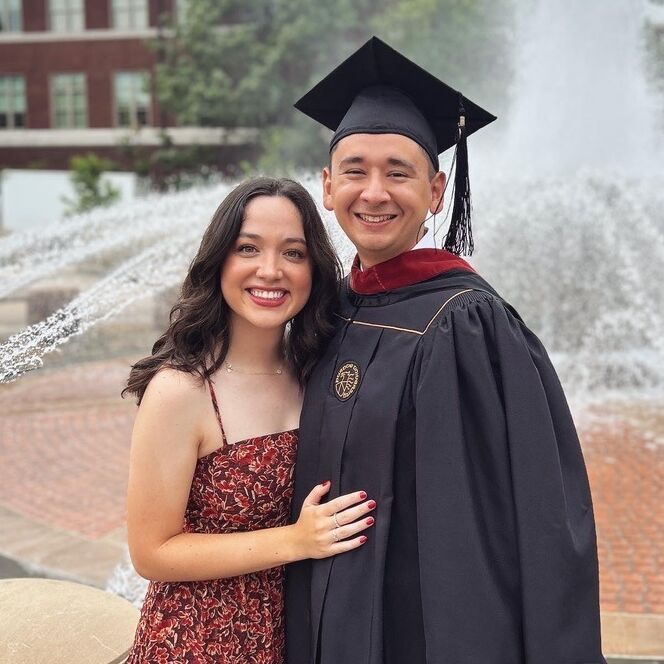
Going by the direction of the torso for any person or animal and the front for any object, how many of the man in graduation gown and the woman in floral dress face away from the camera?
0

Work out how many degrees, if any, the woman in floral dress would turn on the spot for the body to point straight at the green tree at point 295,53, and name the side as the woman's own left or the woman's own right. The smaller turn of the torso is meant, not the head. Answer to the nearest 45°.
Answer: approximately 135° to the woman's own left

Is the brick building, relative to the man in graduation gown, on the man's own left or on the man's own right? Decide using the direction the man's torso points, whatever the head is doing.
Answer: on the man's own right

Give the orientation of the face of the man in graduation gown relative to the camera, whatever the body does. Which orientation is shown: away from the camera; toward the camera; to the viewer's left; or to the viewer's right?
toward the camera

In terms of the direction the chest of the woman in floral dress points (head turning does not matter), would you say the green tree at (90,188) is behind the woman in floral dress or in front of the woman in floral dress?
behind

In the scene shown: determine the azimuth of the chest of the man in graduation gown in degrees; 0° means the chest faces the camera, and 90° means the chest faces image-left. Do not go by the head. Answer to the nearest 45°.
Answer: approximately 45°

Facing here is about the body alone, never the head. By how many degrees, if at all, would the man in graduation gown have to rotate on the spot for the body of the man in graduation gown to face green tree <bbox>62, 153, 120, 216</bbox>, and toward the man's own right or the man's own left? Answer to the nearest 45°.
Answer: approximately 90° to the man's own right

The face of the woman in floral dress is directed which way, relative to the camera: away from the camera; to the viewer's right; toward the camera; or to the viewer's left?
toward the camera

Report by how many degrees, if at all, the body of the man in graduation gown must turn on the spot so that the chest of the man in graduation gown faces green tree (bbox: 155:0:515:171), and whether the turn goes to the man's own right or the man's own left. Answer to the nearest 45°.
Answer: approximately 135° to the man's own right
